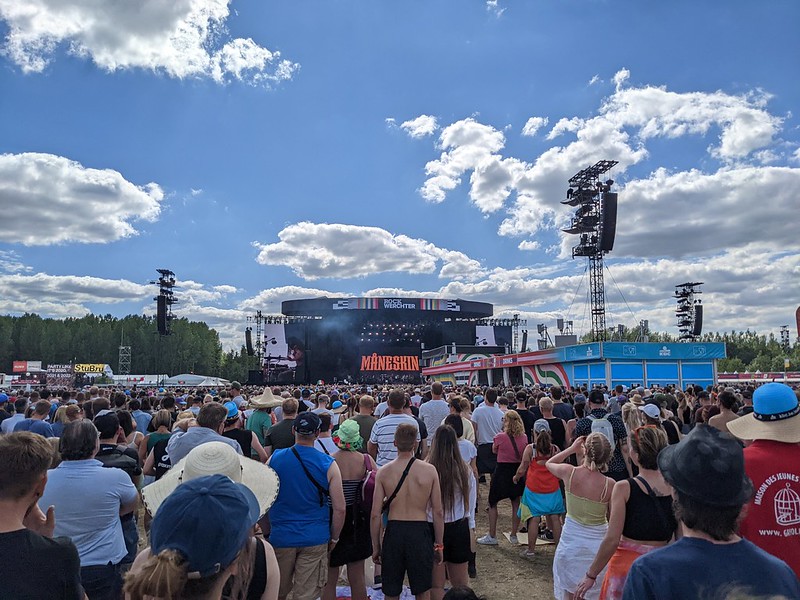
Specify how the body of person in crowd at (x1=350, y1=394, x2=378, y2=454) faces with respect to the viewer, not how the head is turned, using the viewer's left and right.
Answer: facing away from the viewer

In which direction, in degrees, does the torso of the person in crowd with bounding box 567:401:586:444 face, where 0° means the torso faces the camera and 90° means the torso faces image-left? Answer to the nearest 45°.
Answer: approximately 180°

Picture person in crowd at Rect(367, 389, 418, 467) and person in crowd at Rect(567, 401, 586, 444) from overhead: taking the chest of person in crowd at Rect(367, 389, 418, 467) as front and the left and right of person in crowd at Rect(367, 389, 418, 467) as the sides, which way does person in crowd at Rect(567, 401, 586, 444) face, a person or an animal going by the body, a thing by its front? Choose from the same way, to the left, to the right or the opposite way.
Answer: the same way

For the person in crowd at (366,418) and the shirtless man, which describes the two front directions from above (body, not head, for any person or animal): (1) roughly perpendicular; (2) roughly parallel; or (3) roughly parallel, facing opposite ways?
roughly parallel

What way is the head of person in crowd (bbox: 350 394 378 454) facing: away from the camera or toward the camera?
away from the camera

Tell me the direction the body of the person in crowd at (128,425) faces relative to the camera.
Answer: away from the camera

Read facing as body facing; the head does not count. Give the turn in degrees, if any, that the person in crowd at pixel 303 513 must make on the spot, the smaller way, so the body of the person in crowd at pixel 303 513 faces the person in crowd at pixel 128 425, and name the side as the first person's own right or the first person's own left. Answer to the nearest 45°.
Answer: approximately 45° to the first person's own left

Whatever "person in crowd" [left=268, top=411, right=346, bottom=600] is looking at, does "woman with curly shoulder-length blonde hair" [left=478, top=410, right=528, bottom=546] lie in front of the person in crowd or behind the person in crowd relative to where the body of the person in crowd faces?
in front

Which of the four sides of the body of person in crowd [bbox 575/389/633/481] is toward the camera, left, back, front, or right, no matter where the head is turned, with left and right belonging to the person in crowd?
back

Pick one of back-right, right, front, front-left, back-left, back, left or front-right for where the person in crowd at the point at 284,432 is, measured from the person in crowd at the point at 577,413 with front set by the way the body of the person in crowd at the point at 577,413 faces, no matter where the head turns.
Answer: back-left

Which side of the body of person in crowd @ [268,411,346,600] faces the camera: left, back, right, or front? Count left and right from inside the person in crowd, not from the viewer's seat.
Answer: back

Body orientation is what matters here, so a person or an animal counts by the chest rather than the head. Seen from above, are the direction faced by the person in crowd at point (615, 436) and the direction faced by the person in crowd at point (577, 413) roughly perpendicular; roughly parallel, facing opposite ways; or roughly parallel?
roughly parallel

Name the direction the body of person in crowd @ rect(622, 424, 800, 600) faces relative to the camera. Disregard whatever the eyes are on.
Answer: away from the camera

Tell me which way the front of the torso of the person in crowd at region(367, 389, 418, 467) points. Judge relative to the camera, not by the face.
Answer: away from the camera

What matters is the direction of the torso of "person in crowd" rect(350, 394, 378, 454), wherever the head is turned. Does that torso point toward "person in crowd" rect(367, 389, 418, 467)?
no

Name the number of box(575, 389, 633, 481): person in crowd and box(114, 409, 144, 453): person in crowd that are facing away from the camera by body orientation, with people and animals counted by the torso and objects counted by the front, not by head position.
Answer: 2

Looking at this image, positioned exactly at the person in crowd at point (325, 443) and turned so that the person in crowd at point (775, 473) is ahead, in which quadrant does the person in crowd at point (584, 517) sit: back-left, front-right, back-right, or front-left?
front-left

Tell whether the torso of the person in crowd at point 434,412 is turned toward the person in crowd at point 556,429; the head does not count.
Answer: no
